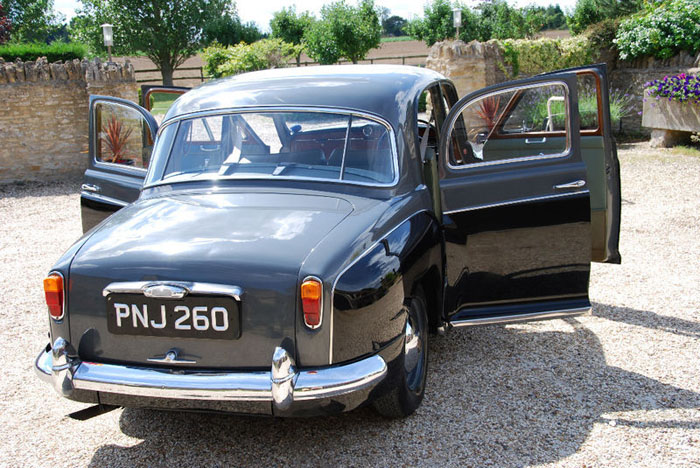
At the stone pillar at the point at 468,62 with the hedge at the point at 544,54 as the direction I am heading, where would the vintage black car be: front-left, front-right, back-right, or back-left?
back-right

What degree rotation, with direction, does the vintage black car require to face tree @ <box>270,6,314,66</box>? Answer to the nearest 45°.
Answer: approximately 45° to its left

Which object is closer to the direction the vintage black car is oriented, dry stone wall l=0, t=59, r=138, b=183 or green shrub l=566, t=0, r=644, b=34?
the green shrub

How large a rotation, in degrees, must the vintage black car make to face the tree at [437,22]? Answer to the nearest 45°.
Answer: approximately 45° to its left

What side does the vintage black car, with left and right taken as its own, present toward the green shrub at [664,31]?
front

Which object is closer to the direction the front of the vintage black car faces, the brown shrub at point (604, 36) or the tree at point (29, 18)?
the brown shrub

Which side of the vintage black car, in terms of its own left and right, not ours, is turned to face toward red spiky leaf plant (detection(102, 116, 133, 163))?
left

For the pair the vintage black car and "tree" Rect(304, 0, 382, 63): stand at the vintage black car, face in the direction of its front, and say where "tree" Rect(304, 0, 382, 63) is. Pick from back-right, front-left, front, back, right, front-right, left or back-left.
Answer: front-left

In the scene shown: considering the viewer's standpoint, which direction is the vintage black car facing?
facing away from the viewer and to the right of the viewer

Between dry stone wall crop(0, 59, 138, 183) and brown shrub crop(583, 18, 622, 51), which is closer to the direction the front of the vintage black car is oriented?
the brown shrub
